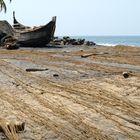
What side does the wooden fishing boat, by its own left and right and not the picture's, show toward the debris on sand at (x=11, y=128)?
right

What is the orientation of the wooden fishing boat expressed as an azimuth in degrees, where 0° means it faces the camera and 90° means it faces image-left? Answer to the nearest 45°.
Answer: approximately 270°
